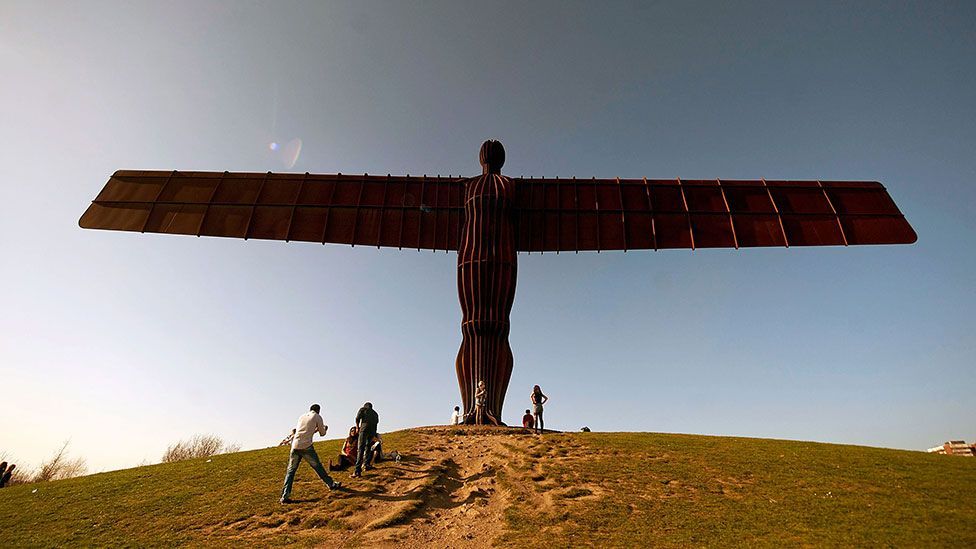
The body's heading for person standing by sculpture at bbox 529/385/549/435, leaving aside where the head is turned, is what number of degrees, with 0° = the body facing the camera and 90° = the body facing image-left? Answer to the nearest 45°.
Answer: approximately 0°

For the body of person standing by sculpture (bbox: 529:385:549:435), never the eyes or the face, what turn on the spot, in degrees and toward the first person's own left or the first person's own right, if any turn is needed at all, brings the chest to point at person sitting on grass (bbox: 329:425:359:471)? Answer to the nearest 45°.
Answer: approximately 45° to the first person's own right

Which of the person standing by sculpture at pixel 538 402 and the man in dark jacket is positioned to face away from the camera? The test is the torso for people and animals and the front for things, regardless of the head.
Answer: the man in dark jacket

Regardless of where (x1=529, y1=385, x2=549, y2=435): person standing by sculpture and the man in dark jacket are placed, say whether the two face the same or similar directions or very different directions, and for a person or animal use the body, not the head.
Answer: very different directions

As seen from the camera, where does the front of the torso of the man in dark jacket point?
away from the camera

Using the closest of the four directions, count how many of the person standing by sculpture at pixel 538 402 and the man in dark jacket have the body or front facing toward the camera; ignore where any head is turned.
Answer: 1

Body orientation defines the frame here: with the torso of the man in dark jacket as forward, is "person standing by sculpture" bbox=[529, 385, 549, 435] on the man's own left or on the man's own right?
on the man's own right
